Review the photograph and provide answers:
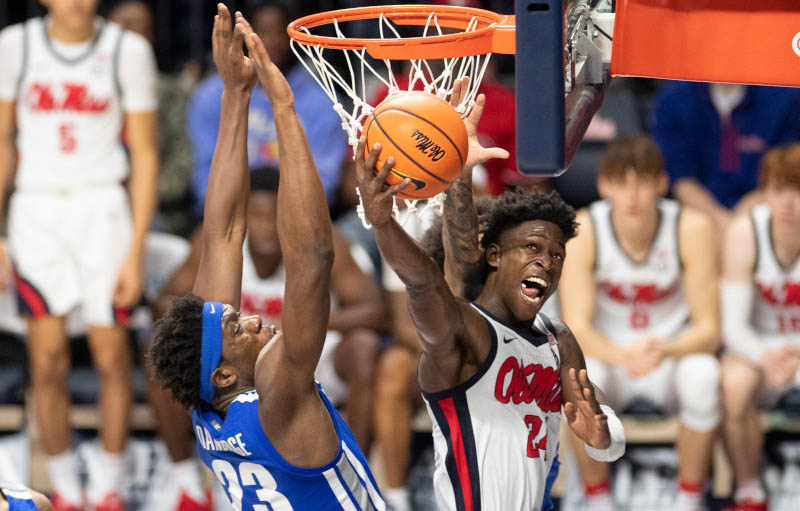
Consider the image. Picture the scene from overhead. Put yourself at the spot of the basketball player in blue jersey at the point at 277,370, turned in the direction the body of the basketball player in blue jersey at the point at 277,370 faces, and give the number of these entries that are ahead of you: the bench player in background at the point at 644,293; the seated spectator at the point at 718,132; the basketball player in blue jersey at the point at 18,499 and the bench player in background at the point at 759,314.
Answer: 3

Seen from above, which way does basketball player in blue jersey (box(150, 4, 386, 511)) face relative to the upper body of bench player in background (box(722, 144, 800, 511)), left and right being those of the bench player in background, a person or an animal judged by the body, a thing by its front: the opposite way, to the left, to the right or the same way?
the opposite way

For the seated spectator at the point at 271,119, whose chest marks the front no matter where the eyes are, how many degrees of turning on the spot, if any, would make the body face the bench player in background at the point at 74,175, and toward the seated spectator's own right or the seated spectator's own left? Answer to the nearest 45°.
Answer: approximately 90° to the seated spectator's own right

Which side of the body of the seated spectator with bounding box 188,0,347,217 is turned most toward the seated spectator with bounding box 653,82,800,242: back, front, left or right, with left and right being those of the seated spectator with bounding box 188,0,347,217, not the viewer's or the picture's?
left

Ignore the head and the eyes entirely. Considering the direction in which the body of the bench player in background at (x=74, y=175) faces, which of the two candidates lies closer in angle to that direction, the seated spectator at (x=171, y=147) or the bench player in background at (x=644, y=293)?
the bench player in background

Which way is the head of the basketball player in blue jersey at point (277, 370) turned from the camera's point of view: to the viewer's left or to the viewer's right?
to the viewer's right

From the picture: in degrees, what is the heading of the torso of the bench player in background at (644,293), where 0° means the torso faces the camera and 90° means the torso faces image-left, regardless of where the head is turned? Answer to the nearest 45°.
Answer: approximately 0°

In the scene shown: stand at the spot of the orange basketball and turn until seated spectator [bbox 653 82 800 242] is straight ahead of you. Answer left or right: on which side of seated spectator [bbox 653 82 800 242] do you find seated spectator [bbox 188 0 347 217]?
left
